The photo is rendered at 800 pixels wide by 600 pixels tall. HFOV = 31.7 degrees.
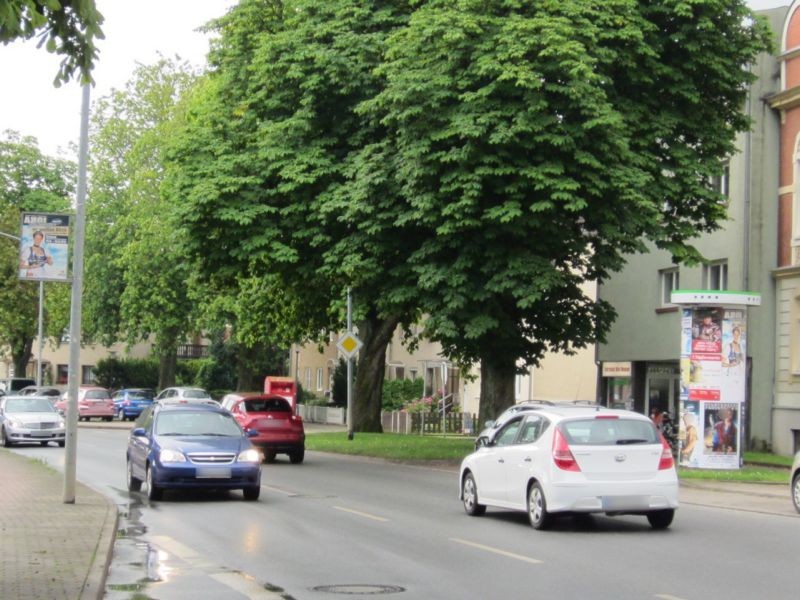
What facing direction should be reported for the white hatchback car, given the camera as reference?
facing away from the viewer and to the left of the viewer

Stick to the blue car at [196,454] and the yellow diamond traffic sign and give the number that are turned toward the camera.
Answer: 2

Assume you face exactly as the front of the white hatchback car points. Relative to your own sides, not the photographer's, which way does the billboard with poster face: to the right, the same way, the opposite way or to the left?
the opposite way

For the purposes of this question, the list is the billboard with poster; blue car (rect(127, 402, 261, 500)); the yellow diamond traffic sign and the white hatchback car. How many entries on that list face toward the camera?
3

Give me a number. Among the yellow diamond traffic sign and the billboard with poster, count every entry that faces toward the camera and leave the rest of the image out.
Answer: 2
